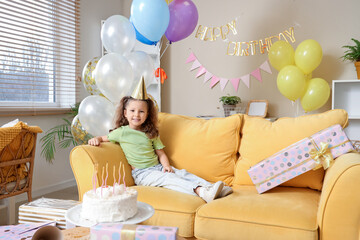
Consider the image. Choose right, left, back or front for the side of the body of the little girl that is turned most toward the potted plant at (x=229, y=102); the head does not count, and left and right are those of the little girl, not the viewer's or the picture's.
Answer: left

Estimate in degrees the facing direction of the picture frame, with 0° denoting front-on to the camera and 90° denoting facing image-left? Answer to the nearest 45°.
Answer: approximately 0°

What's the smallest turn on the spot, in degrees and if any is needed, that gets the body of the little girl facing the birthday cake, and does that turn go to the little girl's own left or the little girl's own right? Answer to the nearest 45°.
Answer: approximately 45° to the little girl's own right

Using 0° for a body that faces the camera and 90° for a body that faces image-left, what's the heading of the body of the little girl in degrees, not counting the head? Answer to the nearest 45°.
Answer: approximately 315°

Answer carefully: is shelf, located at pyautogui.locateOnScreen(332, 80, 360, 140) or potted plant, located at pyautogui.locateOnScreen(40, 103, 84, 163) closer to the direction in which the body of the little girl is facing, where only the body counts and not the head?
the shelf

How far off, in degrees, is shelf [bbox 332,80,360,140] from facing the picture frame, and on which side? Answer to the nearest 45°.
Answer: approximately 90° to its right

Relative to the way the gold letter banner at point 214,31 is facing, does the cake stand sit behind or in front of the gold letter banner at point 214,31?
in front
